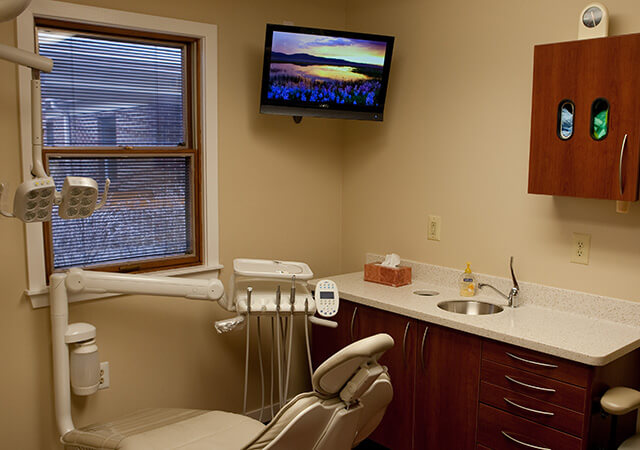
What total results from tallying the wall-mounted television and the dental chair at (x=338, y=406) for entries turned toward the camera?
1

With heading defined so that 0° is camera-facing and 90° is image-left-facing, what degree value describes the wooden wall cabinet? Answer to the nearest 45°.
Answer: approximately 45°

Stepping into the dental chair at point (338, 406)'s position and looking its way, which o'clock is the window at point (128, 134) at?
The window is roughly at 2 o'clock from the dental chair.

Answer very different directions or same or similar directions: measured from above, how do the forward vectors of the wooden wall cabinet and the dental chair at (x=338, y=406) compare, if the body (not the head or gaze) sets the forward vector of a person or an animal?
same or similar directions

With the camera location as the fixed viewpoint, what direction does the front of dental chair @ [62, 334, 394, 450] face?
facing to the left of the viewer

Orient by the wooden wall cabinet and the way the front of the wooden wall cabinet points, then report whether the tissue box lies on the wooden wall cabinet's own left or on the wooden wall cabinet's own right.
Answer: on the wooden wall cabinet's own right

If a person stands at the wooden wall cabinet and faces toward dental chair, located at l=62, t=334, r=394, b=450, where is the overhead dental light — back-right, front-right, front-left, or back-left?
front-right

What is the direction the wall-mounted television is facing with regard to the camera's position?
facing the viewer

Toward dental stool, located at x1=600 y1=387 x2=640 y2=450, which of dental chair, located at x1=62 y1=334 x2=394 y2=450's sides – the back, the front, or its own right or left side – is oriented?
back

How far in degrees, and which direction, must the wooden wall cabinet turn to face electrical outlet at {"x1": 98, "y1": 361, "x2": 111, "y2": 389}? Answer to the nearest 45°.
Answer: approximately 45° to its right
